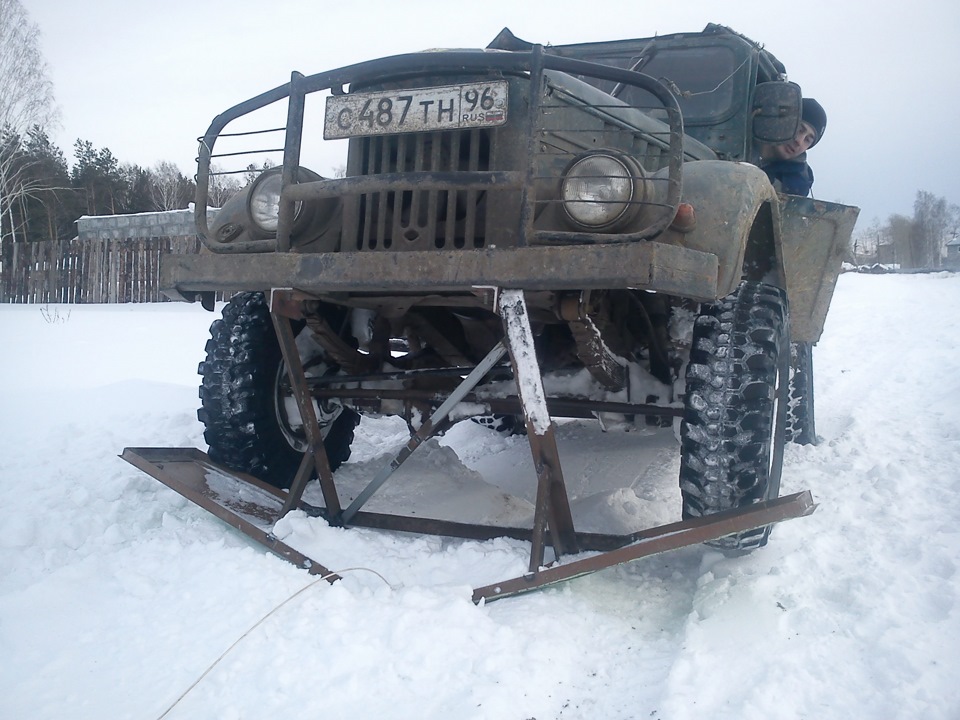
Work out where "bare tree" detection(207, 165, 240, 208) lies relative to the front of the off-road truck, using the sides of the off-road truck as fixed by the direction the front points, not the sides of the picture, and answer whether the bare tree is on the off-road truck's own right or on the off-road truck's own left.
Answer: on the off-road truck's own right

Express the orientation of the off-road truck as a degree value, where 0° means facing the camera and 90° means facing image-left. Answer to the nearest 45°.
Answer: approximately 45°

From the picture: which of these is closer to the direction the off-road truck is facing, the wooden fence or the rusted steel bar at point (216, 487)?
the rusted steel bar

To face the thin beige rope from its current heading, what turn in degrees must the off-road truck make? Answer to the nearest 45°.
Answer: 0° — it already faces it

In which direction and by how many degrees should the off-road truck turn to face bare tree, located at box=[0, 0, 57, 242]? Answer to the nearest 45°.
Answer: approximately 90° to its right

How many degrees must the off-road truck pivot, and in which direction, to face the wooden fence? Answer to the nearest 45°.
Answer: approximately 90° to its right

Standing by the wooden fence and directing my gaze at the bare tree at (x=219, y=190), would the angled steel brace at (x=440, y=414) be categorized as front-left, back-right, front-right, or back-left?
back-right

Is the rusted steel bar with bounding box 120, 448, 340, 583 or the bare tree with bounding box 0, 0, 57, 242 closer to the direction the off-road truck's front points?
the rusted steel bar

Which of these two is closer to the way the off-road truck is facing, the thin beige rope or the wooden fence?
the thin beige rope

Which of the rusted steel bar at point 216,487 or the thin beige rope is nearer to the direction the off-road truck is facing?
the thin beige rope
